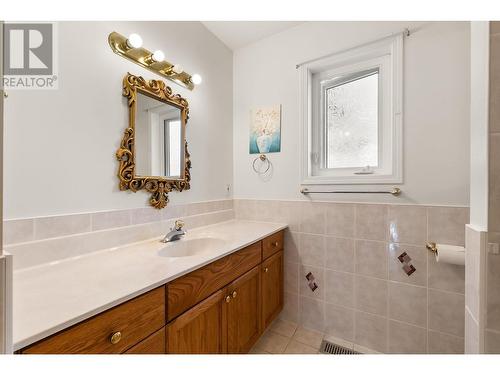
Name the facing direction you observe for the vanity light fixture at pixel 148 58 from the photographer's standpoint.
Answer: facing the viewer and to the right of the viewer

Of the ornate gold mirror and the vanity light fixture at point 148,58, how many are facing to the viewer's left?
0

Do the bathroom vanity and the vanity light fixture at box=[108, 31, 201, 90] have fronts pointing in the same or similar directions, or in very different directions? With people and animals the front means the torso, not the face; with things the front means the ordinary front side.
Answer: same or similar directions

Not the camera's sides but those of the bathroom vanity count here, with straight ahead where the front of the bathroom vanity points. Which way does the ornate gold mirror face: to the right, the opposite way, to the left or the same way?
the same way

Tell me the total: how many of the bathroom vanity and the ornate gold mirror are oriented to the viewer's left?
0

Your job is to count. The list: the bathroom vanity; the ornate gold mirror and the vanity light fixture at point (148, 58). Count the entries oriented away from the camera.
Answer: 0
